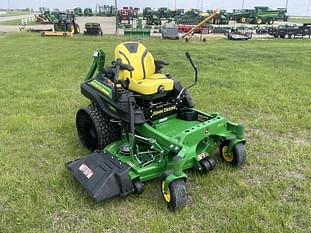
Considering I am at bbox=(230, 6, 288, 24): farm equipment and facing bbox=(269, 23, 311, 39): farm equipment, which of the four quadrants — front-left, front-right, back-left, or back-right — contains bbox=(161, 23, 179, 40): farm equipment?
front-right

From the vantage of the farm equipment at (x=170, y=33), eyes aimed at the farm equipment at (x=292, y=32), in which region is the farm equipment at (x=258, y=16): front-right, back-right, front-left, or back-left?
front-left

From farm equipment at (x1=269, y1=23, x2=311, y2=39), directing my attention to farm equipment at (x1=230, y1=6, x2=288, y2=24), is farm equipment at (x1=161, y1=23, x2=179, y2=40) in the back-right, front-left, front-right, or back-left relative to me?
back-left

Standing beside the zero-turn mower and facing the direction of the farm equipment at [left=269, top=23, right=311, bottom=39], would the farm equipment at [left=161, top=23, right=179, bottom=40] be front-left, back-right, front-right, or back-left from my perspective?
front-left

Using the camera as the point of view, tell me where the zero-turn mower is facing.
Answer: facing the viewer and to the right of the viewer

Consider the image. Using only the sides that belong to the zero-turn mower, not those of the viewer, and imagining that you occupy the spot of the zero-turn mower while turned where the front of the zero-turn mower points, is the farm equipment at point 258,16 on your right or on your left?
on your left

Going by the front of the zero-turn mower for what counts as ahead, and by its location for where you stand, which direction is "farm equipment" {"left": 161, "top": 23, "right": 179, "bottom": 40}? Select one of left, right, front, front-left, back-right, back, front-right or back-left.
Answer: back-left

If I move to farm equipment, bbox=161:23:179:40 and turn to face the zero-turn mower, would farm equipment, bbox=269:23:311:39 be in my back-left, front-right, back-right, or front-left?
back-left

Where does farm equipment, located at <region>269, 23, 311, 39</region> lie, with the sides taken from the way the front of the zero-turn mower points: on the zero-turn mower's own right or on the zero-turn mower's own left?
on the zero-turn mower's own left
